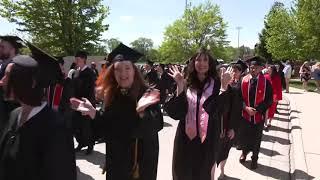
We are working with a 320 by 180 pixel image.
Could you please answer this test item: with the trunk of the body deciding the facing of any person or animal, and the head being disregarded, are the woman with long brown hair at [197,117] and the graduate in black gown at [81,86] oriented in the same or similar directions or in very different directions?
same or similar directions

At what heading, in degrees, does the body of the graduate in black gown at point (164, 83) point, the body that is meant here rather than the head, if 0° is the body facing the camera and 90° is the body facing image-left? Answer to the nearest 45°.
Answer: approximately 45°

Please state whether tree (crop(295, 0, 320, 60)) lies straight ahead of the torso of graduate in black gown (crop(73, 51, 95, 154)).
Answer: no

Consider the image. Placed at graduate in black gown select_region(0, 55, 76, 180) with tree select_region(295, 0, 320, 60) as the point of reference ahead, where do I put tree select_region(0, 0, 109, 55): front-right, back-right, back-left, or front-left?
front-left

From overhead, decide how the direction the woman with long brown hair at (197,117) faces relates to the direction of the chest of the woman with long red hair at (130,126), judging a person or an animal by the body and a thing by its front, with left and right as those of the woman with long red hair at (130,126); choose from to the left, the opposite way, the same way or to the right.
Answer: the same way

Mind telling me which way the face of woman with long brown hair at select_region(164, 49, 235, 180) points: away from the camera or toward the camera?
toward the camera

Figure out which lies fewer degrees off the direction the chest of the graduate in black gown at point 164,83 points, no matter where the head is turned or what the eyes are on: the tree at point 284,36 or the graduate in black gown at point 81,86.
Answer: the graduate in black gown

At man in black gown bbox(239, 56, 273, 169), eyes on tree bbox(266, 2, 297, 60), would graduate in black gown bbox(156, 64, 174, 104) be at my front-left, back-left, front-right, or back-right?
front-left

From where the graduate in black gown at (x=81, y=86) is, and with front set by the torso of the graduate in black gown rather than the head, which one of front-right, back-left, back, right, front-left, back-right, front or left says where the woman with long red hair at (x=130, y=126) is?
front-left

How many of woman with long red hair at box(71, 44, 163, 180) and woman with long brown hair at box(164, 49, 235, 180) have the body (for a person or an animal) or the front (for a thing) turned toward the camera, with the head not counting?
2

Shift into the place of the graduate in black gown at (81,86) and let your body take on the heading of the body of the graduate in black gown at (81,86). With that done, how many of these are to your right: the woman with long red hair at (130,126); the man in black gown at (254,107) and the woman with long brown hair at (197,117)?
0

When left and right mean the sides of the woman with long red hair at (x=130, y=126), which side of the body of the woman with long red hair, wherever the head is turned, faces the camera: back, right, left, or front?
front

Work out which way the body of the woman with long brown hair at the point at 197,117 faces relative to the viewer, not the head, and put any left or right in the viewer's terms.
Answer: facing the viewer

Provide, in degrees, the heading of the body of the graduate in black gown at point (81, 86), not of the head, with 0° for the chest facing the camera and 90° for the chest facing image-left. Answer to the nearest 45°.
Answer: approximately 45°

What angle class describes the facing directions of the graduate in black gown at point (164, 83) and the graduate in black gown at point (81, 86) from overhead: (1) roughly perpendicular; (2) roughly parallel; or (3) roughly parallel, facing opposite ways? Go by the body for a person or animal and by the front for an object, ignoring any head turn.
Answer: roughly parallel

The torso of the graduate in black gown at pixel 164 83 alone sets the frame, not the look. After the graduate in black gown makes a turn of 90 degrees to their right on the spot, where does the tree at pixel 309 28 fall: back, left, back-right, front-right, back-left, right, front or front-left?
right

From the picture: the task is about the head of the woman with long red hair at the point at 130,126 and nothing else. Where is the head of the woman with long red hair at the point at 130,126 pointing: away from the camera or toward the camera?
toward the camera
